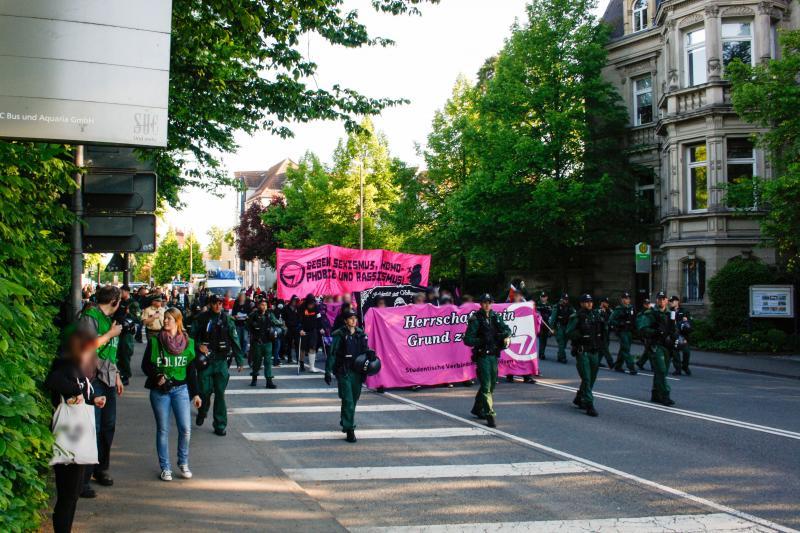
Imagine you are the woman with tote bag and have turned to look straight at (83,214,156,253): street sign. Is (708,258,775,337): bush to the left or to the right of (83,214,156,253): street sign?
right

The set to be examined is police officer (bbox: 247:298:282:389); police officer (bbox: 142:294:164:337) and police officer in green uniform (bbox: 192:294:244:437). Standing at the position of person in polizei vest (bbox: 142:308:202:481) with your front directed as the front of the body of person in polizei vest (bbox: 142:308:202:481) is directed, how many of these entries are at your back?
3

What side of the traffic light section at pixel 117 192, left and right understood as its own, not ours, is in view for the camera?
back

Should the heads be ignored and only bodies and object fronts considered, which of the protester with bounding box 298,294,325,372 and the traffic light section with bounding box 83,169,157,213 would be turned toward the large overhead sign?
the protester

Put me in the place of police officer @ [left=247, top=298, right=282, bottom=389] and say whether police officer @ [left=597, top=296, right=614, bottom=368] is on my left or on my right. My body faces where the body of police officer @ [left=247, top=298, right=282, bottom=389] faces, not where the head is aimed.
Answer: on my left

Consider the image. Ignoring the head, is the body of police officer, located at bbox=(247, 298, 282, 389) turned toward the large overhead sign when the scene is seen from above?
yes

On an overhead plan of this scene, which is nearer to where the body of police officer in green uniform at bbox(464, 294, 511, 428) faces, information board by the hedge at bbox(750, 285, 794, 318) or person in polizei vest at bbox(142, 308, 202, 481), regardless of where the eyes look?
the person in polizei vest

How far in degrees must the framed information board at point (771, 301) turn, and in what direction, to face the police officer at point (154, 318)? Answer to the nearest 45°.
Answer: approximately 45° to its right

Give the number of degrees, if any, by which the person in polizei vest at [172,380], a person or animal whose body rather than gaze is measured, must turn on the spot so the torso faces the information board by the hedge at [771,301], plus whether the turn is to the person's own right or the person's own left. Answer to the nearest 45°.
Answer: approximately 135° to the person's own left
